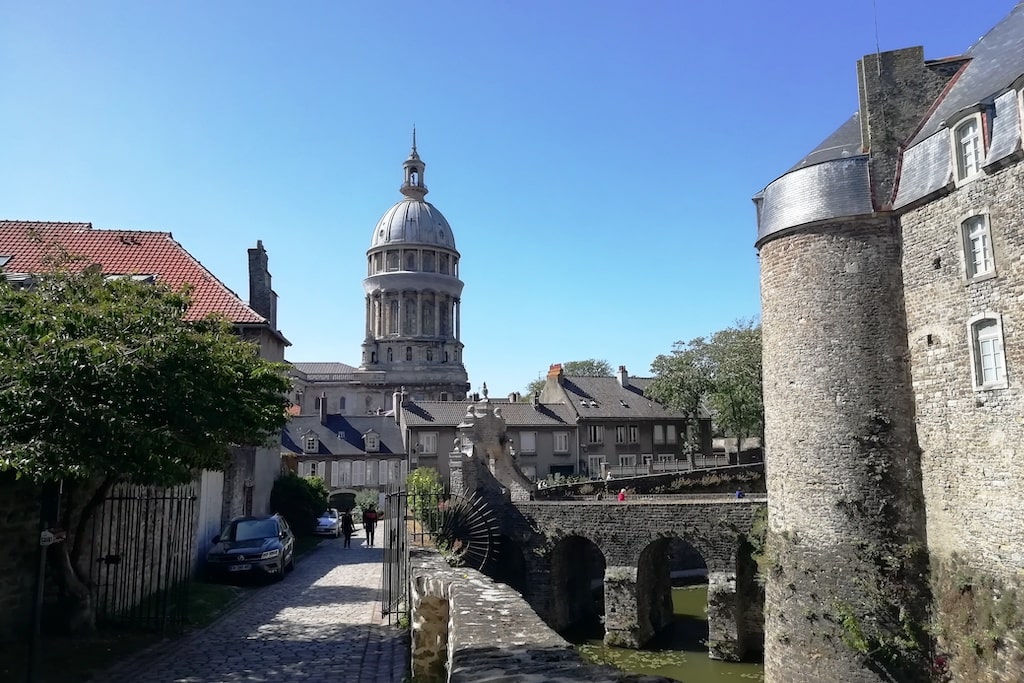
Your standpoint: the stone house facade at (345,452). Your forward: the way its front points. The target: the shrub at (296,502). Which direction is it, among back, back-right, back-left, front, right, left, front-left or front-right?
front

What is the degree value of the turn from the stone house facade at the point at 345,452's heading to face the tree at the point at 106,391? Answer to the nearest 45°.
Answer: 0° — it already faces it

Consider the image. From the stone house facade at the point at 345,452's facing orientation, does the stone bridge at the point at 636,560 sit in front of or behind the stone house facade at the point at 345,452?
in front

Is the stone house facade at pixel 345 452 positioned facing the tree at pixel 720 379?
no

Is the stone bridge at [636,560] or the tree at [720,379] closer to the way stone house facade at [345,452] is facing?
the stone bridge

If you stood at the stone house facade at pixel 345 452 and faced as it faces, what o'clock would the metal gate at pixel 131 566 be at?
The metal gate is roughly at 12 o'clock from the stone house facade.

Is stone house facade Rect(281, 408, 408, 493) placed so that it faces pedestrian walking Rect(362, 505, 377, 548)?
yes

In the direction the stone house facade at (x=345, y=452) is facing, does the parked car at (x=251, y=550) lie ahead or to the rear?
ahead

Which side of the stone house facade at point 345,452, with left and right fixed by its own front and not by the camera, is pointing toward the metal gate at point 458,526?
front

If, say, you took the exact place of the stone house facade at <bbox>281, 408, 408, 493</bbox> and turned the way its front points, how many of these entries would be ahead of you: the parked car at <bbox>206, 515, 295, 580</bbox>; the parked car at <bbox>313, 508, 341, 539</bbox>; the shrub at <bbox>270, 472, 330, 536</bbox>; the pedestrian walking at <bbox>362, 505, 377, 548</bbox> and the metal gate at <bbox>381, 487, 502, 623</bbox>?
5

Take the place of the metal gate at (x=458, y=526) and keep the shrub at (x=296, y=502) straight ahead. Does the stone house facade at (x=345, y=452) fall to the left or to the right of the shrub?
right

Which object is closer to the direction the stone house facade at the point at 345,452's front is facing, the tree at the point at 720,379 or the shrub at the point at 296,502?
the shrub

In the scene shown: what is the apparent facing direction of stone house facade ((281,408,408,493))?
toward the camera
